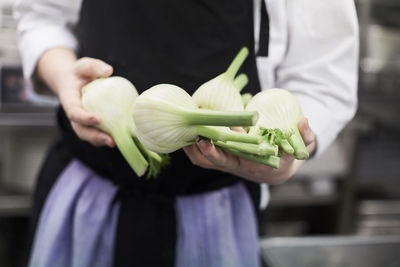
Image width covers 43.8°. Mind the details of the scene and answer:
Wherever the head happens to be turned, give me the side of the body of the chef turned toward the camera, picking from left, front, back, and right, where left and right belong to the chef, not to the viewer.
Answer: front

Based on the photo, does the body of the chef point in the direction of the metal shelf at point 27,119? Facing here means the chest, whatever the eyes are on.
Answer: no
